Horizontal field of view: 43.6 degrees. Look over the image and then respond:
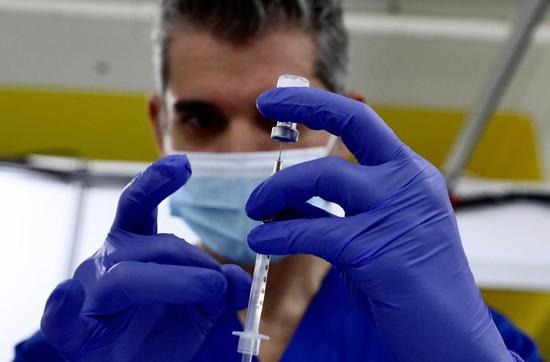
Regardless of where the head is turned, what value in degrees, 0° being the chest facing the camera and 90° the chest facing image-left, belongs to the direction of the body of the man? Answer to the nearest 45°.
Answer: approximately 0°

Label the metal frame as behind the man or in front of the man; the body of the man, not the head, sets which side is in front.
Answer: behind
